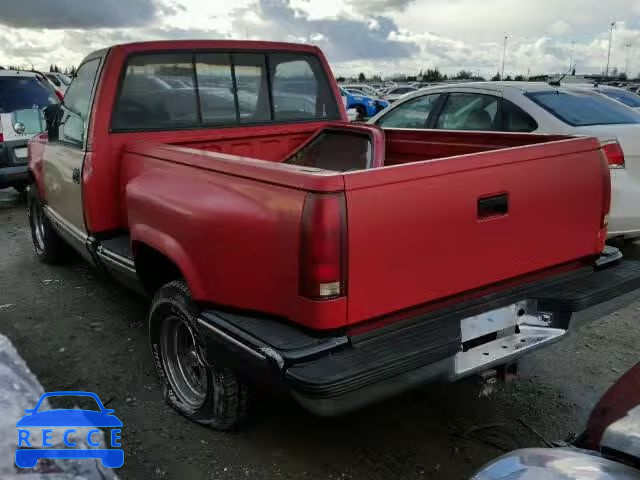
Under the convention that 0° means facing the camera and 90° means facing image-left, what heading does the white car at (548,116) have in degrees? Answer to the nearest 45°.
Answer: approximately 135°

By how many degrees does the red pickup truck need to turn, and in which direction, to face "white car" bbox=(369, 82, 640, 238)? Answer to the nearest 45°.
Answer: approximately 90° to its right

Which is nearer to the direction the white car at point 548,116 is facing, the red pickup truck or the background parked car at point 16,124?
the background parked car

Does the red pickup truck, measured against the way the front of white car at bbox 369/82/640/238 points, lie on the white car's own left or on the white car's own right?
on the white car's own left

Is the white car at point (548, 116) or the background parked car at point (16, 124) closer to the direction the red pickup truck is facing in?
the background parked car

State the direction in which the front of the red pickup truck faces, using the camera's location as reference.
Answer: facing away from the viewer and to the left of the viewer

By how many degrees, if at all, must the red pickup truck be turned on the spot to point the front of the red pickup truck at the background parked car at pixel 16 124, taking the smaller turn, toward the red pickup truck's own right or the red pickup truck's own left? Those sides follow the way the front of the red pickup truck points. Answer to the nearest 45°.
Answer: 0° — it already faces it

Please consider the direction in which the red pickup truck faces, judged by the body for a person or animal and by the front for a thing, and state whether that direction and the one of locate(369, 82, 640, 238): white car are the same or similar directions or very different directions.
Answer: same or similar directions

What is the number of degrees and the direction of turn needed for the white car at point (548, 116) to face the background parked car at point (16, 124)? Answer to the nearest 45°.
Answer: approximately 45° to its left

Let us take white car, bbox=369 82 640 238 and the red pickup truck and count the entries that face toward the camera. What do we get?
0
